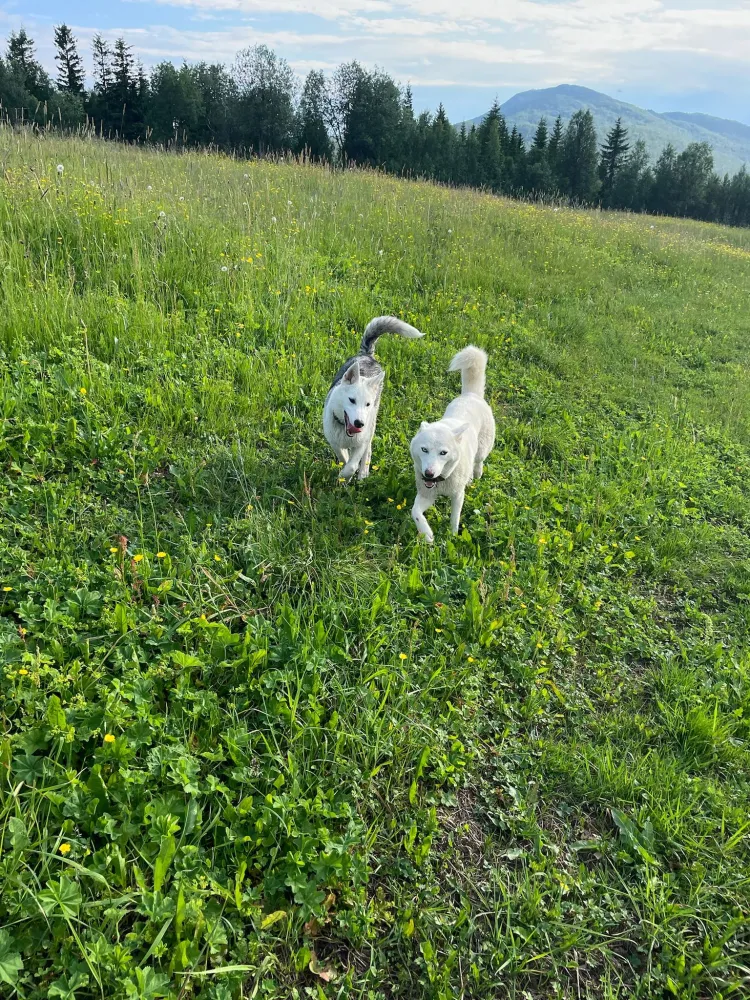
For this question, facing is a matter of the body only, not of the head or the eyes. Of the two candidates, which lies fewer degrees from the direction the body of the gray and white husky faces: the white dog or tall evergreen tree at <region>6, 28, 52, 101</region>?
the white dog

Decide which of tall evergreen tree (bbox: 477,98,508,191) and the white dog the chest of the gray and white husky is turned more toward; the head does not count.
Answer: the white dog

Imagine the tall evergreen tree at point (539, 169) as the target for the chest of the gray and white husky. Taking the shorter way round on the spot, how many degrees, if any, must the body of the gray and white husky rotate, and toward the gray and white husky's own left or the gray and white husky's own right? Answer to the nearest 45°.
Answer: approximately 180°

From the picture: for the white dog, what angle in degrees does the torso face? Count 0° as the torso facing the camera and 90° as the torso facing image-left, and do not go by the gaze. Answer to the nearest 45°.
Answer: approximately 45°

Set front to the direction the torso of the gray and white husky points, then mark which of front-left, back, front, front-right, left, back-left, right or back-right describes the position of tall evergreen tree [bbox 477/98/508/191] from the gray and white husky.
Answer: back

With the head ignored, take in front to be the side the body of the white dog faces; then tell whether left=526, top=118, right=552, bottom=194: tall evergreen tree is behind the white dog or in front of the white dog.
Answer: behind

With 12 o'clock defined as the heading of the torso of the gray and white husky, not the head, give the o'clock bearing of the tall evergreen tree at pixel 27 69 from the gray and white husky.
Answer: The tall evergreen tree is roughly at 5 o'clock from the gray and white husky.

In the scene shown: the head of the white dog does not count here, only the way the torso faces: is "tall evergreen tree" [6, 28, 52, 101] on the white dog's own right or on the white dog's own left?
on the white dog's own right

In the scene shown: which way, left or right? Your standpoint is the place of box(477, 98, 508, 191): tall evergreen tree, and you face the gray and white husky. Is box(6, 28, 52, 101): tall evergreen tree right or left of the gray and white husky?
right

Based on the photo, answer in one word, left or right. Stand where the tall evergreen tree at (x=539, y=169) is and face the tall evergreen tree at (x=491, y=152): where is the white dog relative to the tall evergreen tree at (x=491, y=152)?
left

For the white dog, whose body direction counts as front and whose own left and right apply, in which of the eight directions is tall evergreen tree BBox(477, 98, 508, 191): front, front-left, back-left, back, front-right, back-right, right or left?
back-right

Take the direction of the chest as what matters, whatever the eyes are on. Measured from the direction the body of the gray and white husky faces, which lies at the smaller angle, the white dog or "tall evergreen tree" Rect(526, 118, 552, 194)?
the white dog
